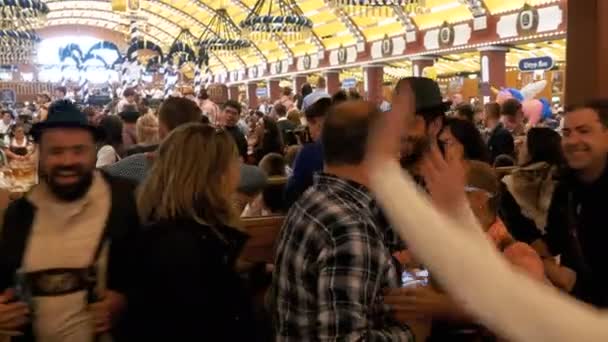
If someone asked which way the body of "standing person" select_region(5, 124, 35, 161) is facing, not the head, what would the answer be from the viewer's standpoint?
toward the camera

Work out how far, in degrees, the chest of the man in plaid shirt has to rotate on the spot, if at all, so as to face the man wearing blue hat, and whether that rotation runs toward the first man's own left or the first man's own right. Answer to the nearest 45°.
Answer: approximately 135° to the first man's own left

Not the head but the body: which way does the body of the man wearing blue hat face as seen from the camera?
toward the camera

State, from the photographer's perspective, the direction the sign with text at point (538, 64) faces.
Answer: facing the viewer

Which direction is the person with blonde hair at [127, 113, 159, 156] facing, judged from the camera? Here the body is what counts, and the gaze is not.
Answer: away from the camera

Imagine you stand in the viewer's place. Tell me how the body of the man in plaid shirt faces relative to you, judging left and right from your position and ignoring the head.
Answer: facing away from the viewer and to the right of the viewer

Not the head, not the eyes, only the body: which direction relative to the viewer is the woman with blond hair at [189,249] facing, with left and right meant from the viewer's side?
facing away from the viewer and to the right of the viewer

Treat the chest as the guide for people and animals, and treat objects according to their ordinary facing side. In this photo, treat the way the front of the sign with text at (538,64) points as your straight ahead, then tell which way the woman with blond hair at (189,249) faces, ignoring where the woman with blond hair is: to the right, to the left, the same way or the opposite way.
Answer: the opposite way

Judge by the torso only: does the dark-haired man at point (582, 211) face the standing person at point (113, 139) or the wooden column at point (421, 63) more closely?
the standing person

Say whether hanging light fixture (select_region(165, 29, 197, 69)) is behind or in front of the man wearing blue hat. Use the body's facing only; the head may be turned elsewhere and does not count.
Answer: behind

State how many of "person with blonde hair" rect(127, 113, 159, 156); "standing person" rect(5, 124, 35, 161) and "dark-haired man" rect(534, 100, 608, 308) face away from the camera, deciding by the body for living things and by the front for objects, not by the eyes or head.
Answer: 1

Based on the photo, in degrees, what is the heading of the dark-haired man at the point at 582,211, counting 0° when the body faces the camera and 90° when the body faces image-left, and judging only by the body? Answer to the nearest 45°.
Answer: approximately 45°

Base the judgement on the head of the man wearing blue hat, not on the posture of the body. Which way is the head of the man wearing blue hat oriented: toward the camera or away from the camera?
toward the camera

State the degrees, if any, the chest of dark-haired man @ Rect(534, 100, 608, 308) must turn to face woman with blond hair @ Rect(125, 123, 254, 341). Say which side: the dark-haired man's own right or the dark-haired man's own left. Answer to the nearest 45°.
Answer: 0° — they already face them
